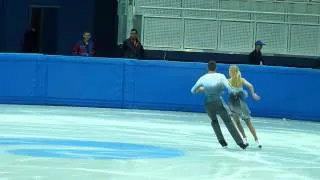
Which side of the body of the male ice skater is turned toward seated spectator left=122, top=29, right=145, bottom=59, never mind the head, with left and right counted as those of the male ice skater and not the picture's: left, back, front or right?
front

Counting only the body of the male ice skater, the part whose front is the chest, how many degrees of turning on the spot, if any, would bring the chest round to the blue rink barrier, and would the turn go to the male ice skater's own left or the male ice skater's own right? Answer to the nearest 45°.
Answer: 0° — they already face it

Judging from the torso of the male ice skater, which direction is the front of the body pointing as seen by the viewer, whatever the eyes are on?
away from the camera
